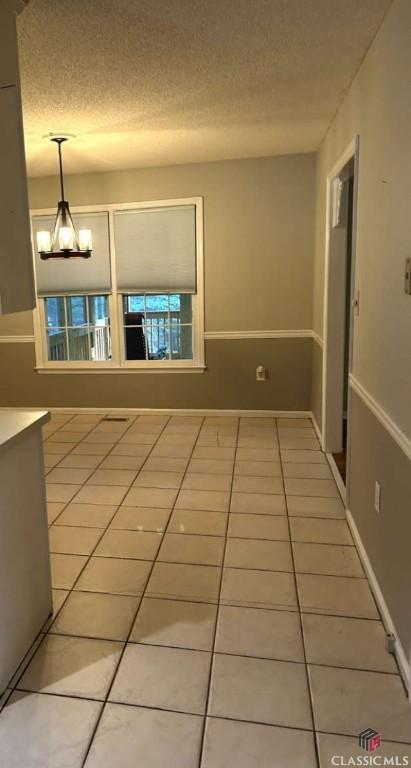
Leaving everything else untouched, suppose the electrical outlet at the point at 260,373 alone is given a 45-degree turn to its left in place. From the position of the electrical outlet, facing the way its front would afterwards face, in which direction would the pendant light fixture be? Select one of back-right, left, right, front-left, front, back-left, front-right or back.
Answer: right

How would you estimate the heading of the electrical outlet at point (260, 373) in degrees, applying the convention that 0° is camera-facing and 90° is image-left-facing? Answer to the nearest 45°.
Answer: approximately 0°

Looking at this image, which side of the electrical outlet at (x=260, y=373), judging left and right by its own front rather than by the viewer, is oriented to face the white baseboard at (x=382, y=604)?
front

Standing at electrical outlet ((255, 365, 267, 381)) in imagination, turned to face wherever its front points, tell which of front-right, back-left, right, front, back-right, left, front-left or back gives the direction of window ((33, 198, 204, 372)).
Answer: right

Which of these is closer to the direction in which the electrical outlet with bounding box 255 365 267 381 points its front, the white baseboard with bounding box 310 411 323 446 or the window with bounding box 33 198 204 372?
the white baseboard

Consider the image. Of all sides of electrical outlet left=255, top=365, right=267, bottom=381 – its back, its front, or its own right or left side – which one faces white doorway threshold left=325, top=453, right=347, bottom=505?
front

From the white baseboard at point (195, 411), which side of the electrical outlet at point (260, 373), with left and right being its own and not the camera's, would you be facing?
right

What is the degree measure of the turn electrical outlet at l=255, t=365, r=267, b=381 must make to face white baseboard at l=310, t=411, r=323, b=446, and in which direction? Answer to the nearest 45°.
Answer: approximately 45° to its left
